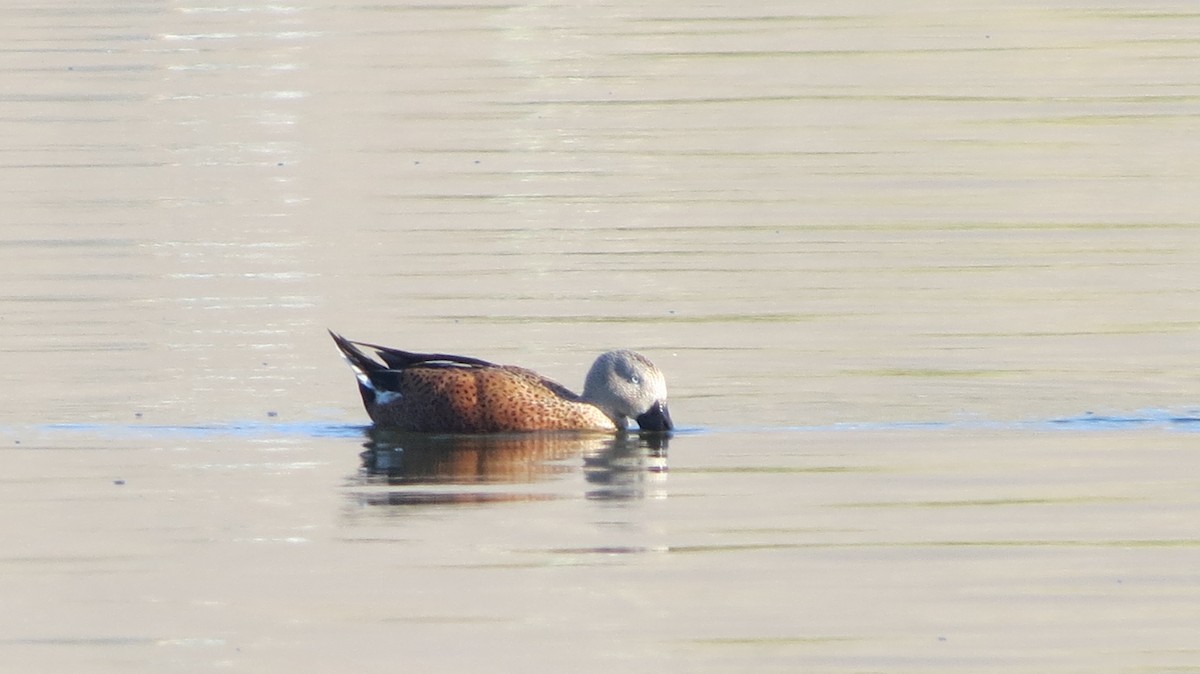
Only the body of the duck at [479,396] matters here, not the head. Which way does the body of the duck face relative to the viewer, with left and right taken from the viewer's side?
facing to the right of the viewer
